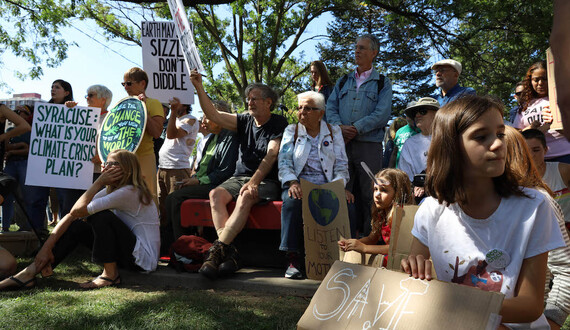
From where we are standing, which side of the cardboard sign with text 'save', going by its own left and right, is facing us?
front

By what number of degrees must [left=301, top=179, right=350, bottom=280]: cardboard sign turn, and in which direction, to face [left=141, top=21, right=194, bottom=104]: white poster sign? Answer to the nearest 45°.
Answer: approximately 135° to its right

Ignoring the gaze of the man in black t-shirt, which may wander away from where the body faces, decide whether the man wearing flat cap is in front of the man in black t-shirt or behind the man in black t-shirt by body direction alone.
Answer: behind

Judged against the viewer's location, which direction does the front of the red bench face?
facing the viewer

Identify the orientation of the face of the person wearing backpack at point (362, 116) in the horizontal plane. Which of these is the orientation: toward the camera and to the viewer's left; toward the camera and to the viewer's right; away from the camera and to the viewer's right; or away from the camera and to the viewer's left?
toward the camera and to the viewer's left

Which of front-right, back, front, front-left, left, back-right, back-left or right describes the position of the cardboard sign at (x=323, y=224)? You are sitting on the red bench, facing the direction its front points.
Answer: front-left

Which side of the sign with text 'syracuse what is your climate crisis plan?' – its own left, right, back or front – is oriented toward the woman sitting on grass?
front

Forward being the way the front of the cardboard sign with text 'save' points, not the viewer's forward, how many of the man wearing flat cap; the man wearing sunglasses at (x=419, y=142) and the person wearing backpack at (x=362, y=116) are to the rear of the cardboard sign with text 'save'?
3

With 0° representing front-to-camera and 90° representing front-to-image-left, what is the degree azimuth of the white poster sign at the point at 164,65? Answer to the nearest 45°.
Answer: approximately 0°

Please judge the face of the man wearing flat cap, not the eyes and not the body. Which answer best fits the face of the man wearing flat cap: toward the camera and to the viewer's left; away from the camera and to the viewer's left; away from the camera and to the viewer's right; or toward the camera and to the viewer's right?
toward the camera and to the viewer's left

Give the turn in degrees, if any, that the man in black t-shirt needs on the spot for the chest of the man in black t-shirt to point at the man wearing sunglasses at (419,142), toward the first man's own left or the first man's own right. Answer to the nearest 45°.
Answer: approximately 135° to the first man's own left

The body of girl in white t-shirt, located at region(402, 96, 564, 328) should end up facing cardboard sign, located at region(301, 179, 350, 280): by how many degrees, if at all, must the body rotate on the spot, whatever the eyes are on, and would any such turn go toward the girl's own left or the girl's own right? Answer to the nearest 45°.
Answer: approximately 135° to the girl's own right
